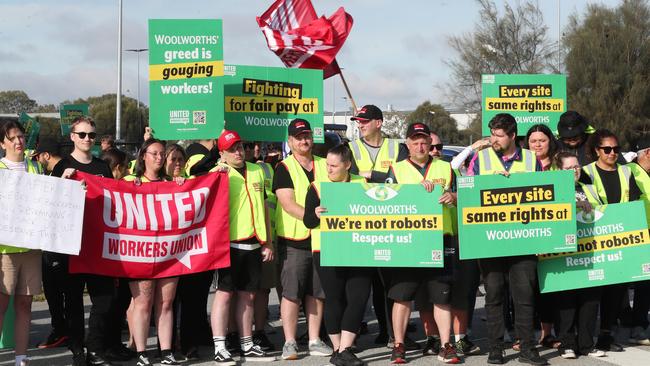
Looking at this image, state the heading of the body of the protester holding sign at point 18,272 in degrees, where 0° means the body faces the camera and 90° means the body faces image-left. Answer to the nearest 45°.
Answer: approximately 0°

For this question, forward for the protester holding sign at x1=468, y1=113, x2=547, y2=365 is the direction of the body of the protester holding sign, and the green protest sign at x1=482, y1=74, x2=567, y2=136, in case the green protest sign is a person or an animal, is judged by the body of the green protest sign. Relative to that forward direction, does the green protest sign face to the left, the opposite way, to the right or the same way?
the same way

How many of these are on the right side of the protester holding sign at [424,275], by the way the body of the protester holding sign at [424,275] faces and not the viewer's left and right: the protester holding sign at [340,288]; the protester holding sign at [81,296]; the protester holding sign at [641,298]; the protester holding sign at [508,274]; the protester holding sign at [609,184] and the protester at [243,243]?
3

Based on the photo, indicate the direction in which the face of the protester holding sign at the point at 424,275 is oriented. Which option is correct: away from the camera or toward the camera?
toward the camera

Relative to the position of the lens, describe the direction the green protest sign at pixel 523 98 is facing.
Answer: facing the viewer

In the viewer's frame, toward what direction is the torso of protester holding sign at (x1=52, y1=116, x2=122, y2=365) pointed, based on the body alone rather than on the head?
toward the camera

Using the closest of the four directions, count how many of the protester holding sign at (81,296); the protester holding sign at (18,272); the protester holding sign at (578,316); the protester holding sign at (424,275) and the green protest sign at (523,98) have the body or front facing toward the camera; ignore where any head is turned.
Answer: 5

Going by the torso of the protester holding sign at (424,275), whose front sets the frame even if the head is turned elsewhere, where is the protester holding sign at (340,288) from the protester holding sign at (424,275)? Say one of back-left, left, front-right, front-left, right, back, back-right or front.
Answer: right

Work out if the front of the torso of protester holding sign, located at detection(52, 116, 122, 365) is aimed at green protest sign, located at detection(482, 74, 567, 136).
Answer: no

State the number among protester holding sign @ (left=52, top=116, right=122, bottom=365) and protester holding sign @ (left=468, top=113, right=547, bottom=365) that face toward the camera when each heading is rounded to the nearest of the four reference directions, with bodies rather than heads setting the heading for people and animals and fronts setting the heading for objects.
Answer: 2

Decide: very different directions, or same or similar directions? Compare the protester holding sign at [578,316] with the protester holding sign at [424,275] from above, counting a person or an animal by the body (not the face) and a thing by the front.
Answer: same or similar directions
